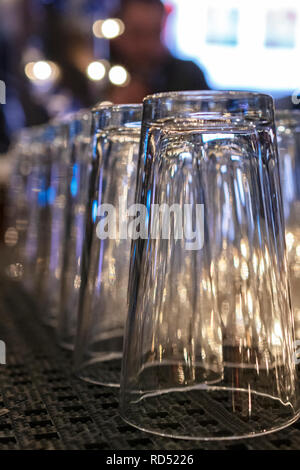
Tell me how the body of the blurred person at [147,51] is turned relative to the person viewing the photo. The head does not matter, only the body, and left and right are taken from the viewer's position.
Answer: facing the viewer and to the left of the viewer
